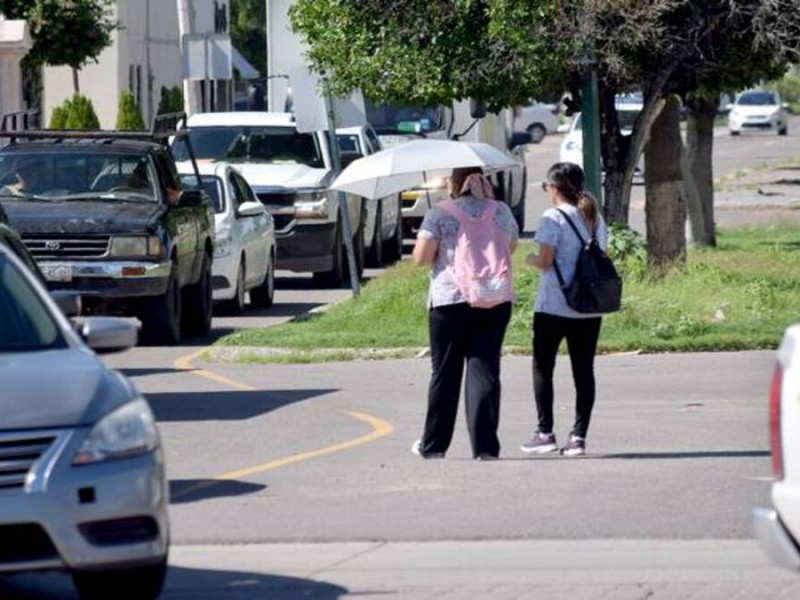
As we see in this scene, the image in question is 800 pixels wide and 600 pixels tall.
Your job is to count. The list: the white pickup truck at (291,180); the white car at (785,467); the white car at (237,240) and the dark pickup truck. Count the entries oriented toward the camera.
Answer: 3

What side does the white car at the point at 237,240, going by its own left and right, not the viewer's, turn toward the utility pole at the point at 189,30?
back

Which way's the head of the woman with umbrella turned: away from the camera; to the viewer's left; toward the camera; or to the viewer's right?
away from the camera

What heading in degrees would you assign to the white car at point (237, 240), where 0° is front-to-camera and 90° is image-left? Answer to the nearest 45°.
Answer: approximately 0°

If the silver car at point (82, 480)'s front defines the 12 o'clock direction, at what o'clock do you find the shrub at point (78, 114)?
The shrub is roughly at 6 o'clock from the silver car.
